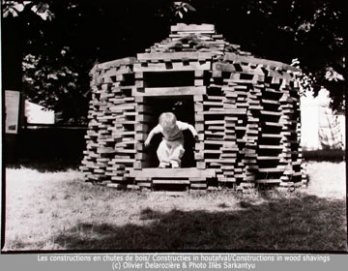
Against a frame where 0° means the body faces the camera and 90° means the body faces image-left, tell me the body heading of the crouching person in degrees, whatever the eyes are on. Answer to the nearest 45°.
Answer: approximately 0°
